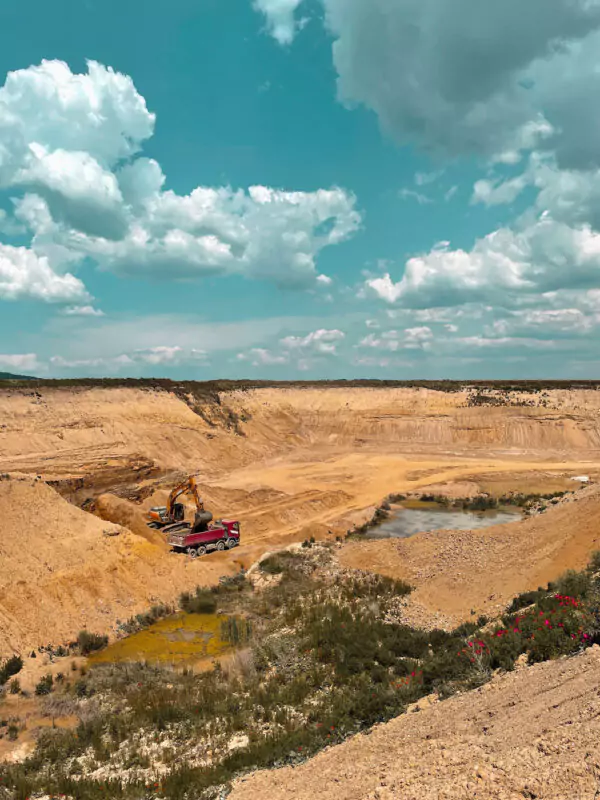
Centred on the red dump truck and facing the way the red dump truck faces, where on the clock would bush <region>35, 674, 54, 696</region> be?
The bush is roughly at 5 o'clock from the red dump truck.

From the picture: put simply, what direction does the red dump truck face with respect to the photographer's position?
facing away from the viewer and to the right of the viewer

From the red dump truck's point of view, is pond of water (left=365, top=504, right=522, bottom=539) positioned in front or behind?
in front

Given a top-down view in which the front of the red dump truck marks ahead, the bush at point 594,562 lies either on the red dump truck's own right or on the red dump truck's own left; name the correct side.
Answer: on the red dump truck's own right

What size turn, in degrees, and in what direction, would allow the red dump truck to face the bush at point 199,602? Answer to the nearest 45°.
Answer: approximately 135° to its right

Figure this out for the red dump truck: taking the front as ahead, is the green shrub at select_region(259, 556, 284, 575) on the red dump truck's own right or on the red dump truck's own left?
on the red dump truck's own right

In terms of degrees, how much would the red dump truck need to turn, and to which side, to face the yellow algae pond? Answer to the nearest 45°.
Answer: approximately 135° to its right

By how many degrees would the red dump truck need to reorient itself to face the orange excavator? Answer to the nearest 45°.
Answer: approximately 90° to its left

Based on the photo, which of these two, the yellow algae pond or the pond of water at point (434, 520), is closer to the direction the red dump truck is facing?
the pond of water

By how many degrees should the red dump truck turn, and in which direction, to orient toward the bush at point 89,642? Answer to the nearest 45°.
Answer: approximately 135° to its right
